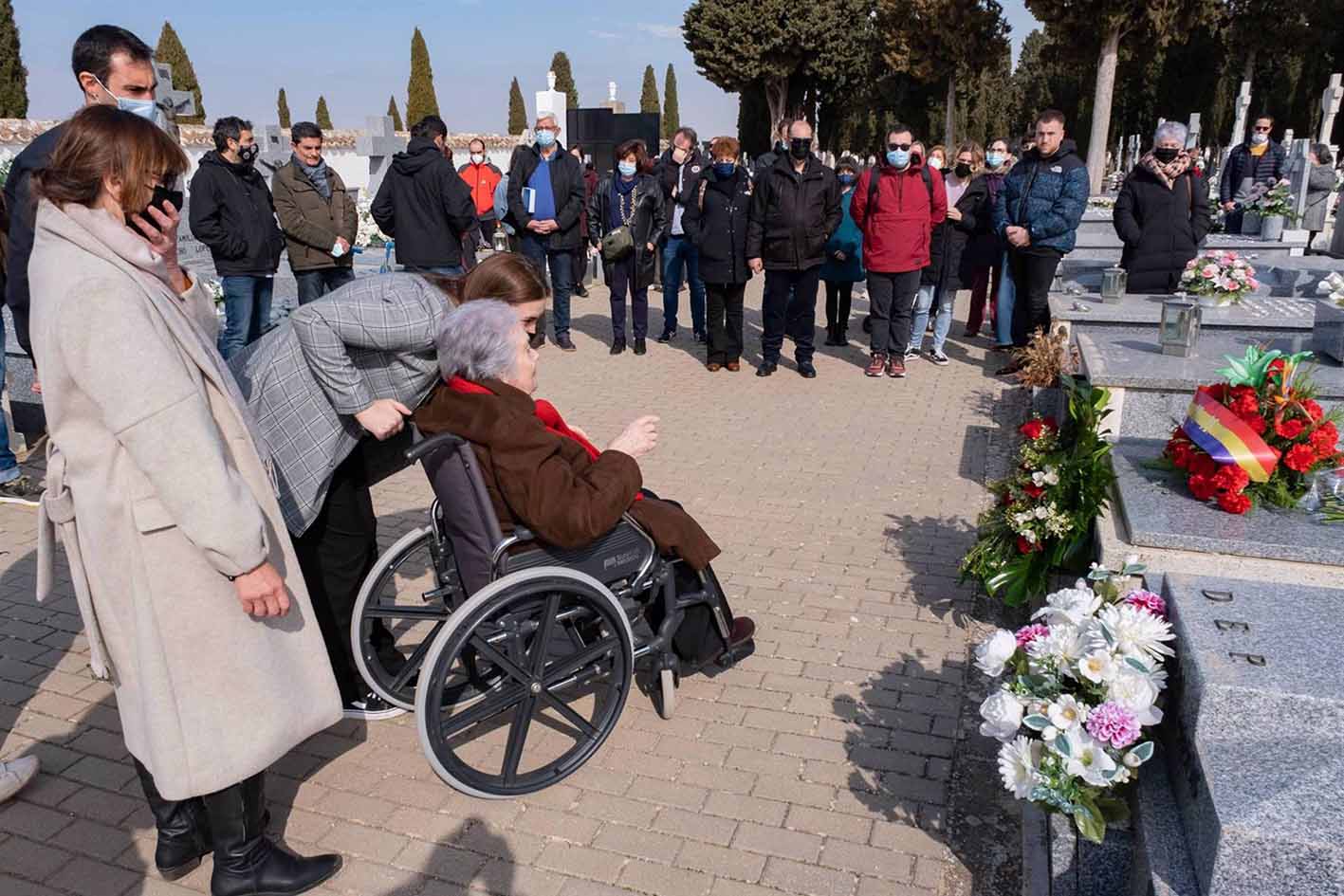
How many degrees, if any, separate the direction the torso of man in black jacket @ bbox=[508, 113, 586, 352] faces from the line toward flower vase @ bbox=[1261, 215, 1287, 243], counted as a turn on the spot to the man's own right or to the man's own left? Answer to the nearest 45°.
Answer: approximately 90° to the man's own left

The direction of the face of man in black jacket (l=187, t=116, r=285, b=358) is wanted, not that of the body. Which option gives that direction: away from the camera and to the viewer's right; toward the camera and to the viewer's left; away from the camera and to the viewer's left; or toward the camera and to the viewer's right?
toward the camera and to the viewer's right

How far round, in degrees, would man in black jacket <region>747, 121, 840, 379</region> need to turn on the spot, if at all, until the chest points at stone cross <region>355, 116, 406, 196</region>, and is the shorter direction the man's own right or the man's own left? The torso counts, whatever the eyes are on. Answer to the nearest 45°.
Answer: approximately 135° to the man's own right

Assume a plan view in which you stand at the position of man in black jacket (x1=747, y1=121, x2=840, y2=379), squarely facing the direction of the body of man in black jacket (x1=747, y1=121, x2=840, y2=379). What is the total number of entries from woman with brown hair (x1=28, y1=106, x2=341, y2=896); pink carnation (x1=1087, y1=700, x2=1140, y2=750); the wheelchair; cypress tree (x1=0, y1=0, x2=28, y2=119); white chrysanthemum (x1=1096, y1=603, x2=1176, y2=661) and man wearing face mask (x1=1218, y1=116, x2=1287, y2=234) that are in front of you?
4

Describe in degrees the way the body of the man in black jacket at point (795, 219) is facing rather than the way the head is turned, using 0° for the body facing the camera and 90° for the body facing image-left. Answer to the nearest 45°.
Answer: approximately 0°

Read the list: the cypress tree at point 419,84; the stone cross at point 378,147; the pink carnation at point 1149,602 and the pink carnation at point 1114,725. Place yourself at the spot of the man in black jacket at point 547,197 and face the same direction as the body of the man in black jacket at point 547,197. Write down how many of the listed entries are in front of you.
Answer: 2

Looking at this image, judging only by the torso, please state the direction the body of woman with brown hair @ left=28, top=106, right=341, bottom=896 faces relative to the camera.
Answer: to the viewer's right

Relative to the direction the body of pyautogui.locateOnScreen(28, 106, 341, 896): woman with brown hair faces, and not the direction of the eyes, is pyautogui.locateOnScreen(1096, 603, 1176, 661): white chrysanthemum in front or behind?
in front

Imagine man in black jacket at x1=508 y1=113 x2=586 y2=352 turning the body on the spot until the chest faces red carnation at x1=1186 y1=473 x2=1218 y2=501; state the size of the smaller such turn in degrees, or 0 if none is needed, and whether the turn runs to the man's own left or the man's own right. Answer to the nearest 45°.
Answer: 0° — they already face it

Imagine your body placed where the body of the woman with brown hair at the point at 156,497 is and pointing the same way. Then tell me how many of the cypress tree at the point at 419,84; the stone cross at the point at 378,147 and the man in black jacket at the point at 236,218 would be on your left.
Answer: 3

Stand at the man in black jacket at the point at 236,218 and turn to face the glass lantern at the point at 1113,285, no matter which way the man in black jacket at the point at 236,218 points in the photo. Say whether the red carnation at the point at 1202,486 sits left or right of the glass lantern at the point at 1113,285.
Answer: right

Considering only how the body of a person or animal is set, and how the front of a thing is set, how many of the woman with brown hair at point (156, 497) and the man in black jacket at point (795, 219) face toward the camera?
1

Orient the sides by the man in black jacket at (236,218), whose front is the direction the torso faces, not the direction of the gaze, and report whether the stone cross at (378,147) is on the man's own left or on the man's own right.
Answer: on the man's own left

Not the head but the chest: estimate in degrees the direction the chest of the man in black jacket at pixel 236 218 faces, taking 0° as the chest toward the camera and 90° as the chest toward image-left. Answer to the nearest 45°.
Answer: approximately 315°
